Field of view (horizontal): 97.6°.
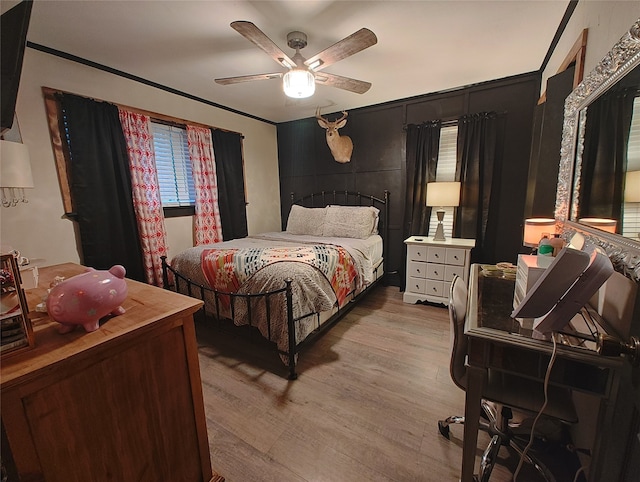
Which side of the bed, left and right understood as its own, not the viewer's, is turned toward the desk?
left

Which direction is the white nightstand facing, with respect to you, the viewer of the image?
facing the viewer

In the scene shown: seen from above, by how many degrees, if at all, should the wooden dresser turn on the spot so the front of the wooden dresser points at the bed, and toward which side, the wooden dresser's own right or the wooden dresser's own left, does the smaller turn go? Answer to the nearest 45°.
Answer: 0° — it already faces it

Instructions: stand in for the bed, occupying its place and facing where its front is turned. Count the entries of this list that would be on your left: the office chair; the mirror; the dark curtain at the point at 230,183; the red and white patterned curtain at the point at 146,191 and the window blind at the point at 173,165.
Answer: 2

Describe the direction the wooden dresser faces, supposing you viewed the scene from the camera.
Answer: facing away from the viewer and to the right of the viewer

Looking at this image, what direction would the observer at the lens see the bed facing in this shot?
facing the viewer and to the left of the viewer

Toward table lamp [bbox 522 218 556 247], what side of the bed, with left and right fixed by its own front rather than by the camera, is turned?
left

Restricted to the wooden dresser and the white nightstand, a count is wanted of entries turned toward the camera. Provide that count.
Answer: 1

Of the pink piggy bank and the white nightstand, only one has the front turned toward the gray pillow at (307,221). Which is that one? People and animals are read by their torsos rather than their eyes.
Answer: the pink piggy bank

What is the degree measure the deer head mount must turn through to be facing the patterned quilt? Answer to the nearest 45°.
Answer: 0° — it already faces it

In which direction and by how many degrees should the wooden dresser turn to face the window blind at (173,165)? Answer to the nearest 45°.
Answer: approximately 45° to its left

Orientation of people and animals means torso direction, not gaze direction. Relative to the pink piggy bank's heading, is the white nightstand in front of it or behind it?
in front

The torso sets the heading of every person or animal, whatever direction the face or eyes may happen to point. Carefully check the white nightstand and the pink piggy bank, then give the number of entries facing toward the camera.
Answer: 1

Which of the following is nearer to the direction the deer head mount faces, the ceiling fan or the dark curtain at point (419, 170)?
the ceiling fan
